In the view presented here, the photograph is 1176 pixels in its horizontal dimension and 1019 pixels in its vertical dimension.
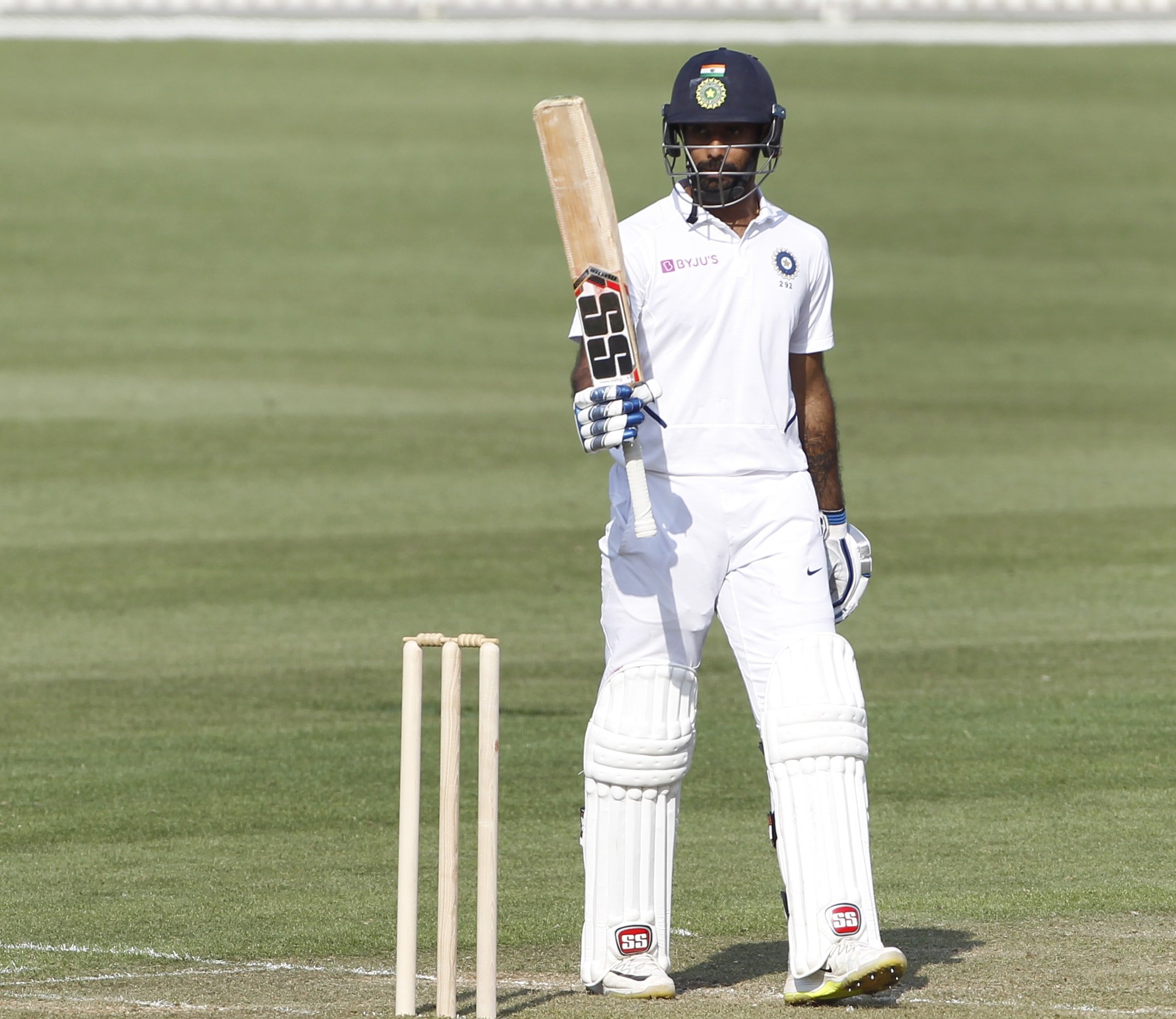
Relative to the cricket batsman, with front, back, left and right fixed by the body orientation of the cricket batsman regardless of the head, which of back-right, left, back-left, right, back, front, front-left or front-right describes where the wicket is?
front-right

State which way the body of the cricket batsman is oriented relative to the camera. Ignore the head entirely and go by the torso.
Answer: toward the camera
